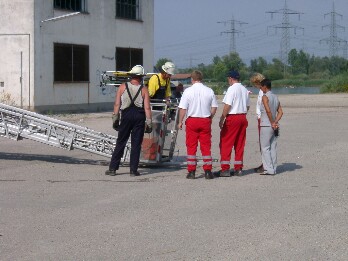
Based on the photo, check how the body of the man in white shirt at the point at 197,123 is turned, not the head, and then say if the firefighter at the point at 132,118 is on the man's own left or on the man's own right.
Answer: on the man's own left

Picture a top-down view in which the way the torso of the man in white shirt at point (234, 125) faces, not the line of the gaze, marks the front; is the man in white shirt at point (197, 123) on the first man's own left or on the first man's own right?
on the first man's own left

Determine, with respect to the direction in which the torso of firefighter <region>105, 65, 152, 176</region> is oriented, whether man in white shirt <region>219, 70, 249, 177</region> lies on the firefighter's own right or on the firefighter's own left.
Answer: on the firefighter's own right

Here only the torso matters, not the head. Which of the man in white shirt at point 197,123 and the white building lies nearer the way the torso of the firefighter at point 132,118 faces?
the white building

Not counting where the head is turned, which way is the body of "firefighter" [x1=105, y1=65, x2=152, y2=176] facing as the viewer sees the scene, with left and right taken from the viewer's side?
facing away from the viewer

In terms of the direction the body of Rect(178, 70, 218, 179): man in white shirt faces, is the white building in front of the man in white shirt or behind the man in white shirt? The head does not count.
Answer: in front

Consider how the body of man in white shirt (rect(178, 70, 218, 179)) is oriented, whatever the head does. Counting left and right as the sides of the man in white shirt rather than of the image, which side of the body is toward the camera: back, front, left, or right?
back

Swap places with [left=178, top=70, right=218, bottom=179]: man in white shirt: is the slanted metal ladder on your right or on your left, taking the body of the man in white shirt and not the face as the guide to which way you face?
on your left

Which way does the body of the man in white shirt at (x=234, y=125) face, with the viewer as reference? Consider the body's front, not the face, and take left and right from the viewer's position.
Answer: facing away from the viewer and to the left of the viewer

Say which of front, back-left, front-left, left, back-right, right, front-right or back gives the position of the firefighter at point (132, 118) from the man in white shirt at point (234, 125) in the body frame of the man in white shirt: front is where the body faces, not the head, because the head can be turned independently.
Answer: front-left

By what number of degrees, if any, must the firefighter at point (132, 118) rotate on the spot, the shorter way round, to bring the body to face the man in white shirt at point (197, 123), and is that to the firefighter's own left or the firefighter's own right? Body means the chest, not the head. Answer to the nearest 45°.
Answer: approximately 90° to the firefighter's own right

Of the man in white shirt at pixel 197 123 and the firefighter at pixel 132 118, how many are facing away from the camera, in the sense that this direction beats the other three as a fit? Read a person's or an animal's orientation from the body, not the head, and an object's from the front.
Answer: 2

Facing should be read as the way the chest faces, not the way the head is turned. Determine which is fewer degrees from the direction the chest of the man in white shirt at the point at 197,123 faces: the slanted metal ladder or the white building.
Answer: the white building
